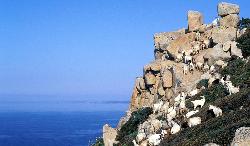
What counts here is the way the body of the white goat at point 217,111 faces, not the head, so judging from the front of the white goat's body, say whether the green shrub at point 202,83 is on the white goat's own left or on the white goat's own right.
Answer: on the white goat's own right

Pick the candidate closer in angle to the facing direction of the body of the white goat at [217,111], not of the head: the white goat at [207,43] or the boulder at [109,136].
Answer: the boulder

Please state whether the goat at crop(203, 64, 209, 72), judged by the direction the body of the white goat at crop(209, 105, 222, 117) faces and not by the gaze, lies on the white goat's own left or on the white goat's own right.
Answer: on the white goat's own right

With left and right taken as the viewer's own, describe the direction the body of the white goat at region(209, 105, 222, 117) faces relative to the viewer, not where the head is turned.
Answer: facing to the left of the viewer

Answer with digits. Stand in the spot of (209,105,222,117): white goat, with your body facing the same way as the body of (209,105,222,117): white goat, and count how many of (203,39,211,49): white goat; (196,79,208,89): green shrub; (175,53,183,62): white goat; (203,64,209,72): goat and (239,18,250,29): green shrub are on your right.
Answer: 5

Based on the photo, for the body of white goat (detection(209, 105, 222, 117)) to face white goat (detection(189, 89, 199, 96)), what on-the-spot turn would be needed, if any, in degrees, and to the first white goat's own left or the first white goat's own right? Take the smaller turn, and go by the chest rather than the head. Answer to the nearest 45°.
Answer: approximately 90° to the first white goat's own right

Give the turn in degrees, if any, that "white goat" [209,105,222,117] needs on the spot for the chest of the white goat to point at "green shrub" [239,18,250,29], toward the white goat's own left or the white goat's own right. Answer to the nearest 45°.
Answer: approximately 90° to the white goat's own right

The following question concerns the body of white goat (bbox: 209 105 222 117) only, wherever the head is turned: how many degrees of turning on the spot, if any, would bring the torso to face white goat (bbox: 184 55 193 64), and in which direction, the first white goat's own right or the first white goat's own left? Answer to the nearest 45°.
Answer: approximately 90° to the first white goat's own right
